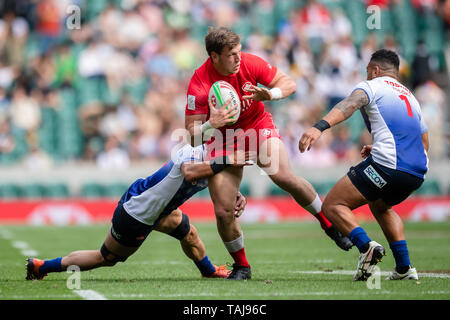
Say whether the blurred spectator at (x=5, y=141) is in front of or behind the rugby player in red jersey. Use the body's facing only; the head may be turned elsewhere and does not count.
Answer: behind

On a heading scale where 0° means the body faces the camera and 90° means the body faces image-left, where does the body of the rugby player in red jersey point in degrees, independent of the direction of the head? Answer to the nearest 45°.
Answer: approximately 315°

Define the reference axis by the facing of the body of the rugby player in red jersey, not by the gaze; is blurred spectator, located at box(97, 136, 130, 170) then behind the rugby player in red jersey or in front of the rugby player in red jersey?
behind

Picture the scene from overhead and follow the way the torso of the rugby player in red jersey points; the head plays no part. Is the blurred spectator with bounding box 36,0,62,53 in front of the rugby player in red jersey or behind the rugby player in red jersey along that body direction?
behind

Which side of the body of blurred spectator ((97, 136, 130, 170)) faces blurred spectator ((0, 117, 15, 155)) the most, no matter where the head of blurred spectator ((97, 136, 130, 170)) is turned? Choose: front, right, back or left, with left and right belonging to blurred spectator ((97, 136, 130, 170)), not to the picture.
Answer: right

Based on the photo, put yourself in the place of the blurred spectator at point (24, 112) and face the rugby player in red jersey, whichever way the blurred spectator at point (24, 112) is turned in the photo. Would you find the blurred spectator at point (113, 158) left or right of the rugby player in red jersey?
left

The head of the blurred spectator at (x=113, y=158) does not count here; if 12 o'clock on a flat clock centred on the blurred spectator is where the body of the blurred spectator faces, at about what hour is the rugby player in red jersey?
The rugby player in red jersey is roughly at 12 o'clock from the blurred spectator.

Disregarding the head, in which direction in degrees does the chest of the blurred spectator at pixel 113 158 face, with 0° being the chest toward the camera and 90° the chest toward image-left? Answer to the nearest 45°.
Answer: approximately 0°

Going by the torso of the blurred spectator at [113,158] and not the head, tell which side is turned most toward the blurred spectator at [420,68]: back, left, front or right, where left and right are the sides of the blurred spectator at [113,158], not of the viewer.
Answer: left

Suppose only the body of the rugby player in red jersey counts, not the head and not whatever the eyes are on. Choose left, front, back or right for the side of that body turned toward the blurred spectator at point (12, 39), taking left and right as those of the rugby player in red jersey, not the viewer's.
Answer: back
